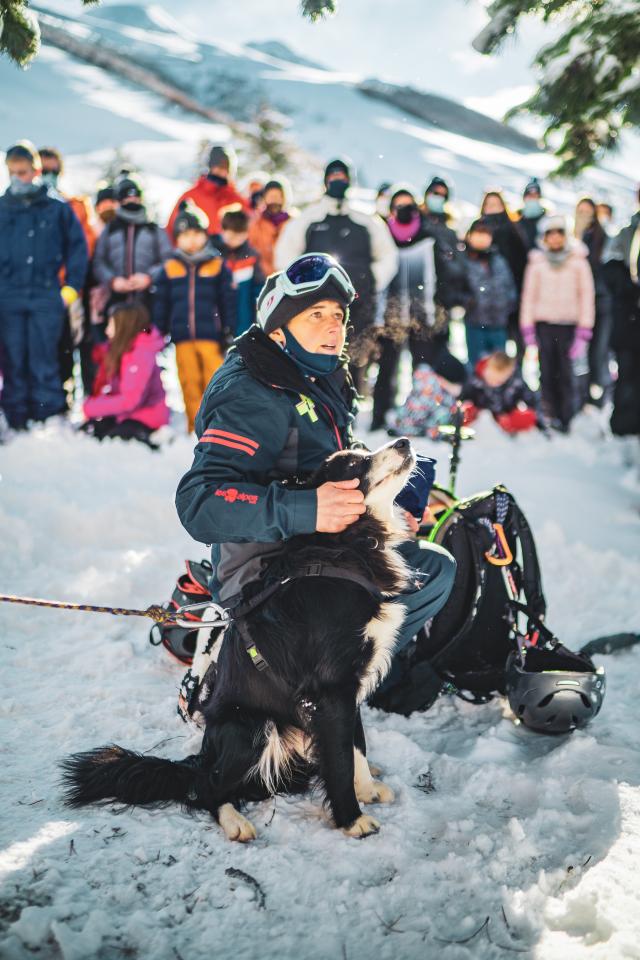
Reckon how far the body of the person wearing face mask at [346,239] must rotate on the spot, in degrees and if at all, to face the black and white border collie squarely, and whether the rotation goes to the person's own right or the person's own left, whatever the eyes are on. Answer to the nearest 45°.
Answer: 0° — they already face it

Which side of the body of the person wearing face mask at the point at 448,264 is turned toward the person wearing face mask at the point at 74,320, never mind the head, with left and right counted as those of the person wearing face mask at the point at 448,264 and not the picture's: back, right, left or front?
right

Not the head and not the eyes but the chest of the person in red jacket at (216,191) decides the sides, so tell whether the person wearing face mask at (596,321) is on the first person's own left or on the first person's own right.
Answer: on the first person's own left
